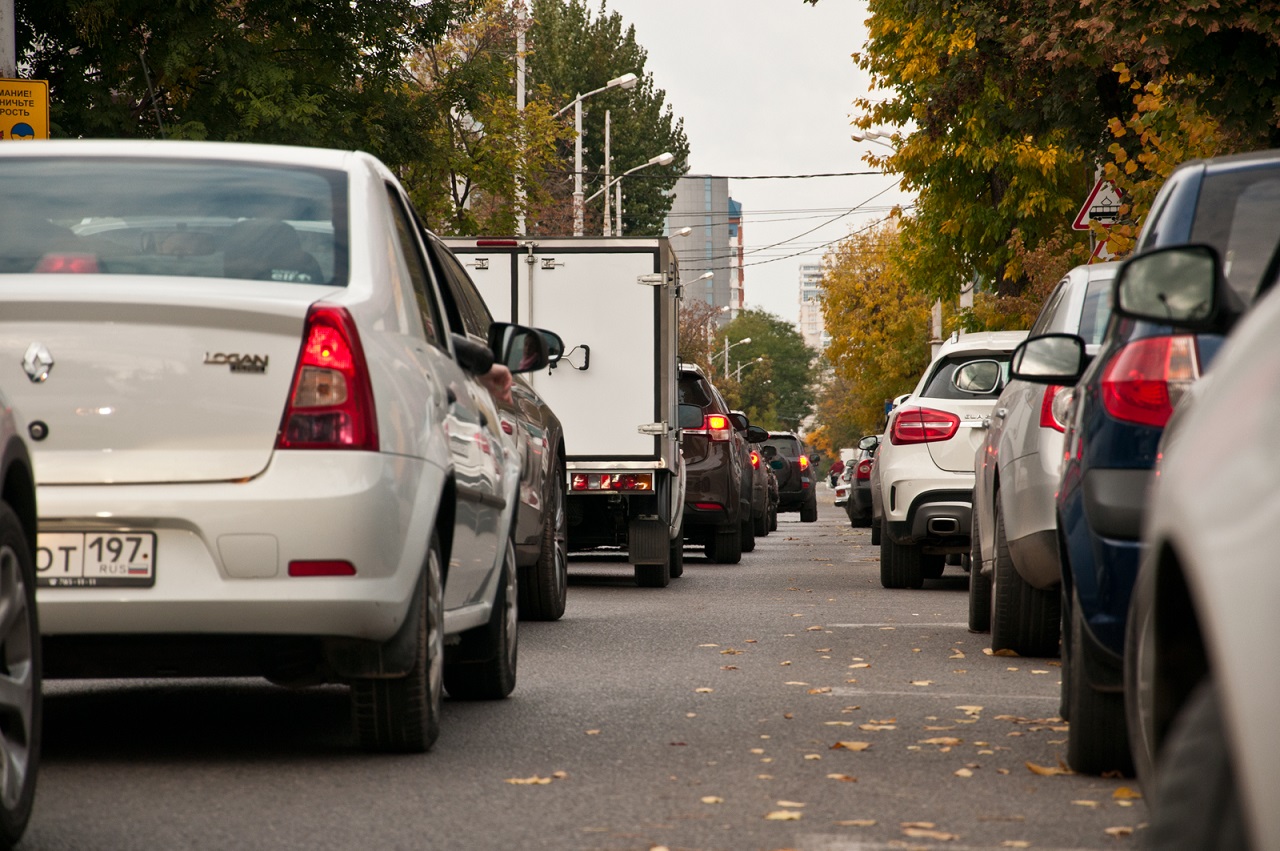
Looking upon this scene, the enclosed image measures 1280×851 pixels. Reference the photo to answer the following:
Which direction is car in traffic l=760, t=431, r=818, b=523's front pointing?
away from the camera

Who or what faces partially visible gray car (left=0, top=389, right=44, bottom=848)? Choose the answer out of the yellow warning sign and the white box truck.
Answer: the yellow warning sign

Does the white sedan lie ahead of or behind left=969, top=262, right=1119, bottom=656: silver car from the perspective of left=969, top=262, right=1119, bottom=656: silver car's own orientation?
behind

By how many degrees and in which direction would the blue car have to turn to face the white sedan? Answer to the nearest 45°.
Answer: approximately 90° to its left

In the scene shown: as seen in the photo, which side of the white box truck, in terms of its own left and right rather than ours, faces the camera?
back

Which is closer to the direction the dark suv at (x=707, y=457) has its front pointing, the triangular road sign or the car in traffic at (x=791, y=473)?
the car in traffic

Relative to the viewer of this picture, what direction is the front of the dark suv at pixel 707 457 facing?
facing away from the viewer

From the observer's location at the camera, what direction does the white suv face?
facing away from the viewer

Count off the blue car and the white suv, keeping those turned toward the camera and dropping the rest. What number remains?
0

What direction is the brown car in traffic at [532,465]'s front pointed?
away from the camera

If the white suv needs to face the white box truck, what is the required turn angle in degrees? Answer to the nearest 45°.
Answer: approximately 90° to its left

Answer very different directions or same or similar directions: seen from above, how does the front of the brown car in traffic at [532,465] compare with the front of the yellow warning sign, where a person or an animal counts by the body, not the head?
very different directions

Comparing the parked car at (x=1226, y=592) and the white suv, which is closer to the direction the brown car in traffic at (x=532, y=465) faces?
the white suv

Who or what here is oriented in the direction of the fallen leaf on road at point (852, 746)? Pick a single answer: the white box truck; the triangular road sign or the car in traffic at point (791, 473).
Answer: the triangular road sign

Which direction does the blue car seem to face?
away from the camera

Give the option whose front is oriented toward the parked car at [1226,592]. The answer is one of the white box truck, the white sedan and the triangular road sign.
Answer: the triangular road sign

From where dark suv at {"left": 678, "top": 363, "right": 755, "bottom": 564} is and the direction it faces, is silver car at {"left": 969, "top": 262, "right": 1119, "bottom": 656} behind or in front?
behind
